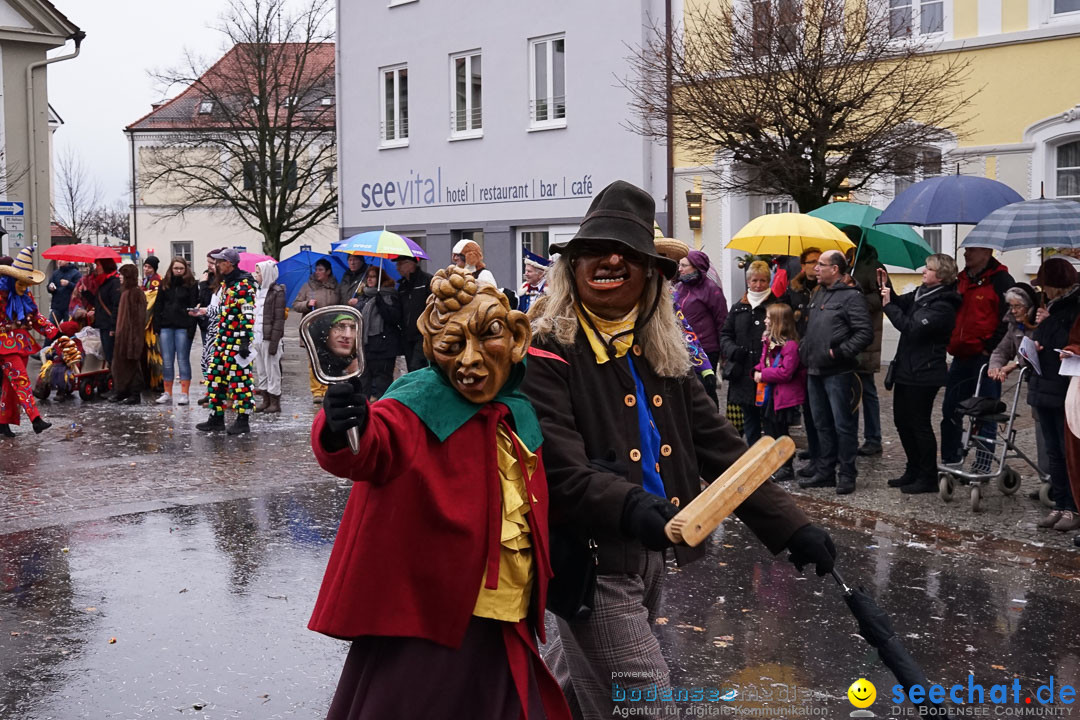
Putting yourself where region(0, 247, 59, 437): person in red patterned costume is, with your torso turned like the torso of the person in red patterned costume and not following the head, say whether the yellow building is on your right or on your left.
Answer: on your left

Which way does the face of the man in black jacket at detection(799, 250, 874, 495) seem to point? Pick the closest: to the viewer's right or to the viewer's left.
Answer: to the viewer's left

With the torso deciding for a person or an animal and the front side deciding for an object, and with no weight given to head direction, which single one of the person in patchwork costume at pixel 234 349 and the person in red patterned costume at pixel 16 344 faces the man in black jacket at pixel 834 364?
the person in red patterned costume at pixel 16 344

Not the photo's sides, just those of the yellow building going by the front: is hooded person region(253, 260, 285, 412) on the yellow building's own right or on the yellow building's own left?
on the yellow building's own right

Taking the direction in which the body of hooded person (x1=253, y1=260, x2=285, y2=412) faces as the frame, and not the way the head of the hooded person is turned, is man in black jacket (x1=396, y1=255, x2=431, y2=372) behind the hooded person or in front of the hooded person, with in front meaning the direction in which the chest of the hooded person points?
behind

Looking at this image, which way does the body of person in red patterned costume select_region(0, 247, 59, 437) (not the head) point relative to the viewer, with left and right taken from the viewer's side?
facing the viewer and to the right of the viewer

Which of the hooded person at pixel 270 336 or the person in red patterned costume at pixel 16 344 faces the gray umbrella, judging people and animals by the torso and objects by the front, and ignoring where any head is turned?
the person in red patterned costume

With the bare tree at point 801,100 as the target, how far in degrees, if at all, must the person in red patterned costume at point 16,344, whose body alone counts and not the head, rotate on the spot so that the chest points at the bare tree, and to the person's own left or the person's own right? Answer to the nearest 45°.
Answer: approximately 45° to the person's own left

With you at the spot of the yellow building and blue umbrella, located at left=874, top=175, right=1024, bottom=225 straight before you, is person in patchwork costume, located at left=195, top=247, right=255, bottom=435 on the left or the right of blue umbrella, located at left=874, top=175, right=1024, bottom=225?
right
